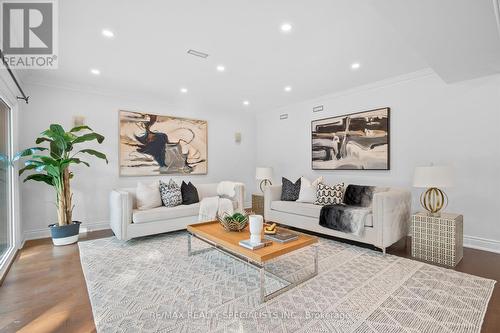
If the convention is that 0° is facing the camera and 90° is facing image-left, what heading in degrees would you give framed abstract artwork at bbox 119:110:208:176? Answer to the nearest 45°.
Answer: approximately 315°

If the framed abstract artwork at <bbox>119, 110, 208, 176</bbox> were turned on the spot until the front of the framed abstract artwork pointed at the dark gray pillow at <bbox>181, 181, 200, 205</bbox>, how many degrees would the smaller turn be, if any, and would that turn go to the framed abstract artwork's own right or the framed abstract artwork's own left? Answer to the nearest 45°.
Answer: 0° — it already faces it

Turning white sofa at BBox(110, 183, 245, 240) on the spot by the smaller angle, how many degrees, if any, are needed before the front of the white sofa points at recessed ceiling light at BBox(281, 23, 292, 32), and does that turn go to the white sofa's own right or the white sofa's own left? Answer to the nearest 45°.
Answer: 0° — it already faces it

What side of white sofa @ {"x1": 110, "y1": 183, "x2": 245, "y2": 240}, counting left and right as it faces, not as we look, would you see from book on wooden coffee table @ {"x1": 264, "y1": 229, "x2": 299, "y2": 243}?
front

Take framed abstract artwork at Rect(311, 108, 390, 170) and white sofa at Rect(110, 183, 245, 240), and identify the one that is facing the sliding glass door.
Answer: the framed abstract artwork

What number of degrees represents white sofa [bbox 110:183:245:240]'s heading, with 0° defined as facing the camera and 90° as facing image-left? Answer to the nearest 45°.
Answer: approximately 315°

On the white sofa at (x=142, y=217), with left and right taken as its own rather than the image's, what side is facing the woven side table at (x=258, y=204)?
left

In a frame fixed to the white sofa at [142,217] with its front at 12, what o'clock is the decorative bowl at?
The decorative bowl is roughly at 12 o'clock from the white sofa.

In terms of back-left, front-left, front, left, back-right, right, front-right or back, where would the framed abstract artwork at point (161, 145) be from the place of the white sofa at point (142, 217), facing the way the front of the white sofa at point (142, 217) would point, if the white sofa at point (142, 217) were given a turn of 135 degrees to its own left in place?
front

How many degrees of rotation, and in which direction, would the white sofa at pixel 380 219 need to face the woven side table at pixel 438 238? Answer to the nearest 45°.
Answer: approximately 135° to its left

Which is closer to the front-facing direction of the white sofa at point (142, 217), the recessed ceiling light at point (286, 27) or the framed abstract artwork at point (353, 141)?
the recessed ceiling light

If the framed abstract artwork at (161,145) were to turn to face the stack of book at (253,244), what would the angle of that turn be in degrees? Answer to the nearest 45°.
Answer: approximately 45° to its right

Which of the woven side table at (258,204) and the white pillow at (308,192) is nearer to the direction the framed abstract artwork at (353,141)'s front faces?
the white pillow

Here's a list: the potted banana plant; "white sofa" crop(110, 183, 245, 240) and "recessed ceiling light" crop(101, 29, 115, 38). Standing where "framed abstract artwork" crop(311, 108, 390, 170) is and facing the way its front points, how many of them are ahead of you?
3
